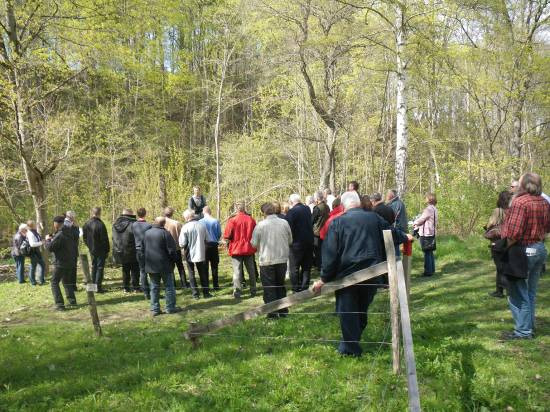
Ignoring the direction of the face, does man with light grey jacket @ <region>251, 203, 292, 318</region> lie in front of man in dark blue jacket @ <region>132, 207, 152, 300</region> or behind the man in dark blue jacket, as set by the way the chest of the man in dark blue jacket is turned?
behind

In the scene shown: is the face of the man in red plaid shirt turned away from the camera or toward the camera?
away from the camera

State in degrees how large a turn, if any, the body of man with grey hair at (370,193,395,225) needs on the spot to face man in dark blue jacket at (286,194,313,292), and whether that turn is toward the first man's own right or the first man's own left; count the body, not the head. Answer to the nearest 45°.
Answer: approximately 45° to the first man's own left

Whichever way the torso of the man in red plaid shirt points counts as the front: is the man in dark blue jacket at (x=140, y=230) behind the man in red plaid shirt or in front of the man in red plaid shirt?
in front

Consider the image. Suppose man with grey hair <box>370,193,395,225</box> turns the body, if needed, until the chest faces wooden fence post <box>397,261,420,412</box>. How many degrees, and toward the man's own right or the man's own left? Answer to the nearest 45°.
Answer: approximately 135° to the man's own left

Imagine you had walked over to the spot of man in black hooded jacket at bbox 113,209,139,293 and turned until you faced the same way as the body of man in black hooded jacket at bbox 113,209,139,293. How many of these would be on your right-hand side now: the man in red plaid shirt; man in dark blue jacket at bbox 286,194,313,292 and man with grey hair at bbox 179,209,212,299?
3

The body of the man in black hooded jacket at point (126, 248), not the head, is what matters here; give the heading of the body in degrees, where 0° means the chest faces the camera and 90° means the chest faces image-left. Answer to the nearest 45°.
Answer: approximately 225°

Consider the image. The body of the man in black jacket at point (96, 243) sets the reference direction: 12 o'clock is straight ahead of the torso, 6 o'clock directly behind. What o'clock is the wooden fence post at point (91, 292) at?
The wooden fence post is roughly at 6 o'clock from the man in black jacket.

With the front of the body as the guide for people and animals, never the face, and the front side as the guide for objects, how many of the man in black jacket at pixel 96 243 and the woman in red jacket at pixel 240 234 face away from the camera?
2

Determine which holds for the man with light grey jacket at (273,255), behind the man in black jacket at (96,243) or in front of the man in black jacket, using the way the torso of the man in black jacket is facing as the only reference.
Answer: behind

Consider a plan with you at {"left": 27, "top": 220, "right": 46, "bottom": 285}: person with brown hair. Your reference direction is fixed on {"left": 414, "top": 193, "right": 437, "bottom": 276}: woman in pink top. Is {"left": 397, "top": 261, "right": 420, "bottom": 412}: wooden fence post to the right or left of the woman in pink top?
right

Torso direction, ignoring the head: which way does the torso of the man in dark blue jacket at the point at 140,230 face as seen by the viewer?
away from the camera
